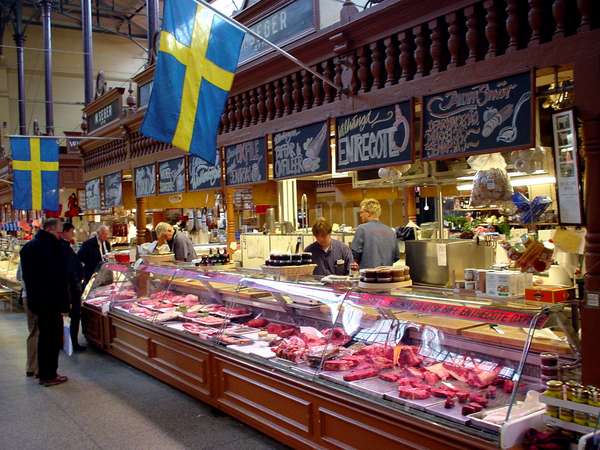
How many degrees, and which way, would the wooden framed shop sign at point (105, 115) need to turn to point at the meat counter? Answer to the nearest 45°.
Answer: approximately 45° to its left

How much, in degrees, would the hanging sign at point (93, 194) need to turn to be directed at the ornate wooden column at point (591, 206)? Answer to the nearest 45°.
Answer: approximately 45° to its left

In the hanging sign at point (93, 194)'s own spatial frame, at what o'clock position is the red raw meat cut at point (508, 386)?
The red raw meat cut is roughly at 10 o'clock from the hanging sign.

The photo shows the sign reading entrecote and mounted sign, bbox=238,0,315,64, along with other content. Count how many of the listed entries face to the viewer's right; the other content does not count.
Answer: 0

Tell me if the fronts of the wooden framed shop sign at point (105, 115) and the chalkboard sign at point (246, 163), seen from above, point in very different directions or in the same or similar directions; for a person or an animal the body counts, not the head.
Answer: same or similar directions

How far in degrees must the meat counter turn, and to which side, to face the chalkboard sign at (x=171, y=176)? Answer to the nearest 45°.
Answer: approximately 90° to its right

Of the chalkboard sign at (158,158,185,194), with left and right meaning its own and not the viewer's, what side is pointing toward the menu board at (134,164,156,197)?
right

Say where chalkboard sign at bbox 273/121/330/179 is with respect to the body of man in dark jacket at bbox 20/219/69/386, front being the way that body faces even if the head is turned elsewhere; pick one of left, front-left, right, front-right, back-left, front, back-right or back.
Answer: front-right

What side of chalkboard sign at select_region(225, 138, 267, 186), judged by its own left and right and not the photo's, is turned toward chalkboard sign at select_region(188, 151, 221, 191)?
right

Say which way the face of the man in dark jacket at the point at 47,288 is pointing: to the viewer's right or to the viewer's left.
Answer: to the viewer's right
